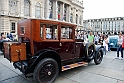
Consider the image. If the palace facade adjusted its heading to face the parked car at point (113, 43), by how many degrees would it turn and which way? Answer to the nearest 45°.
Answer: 0° — it already faces it

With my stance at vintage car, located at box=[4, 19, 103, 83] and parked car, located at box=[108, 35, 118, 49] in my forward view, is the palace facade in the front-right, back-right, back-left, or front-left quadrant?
front-left

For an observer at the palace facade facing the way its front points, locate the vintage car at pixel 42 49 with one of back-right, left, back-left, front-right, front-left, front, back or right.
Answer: front-right

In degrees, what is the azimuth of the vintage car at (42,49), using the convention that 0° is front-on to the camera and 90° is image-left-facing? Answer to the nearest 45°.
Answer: approximately 225°

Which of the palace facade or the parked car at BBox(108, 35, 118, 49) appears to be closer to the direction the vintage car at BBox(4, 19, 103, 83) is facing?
the parked car

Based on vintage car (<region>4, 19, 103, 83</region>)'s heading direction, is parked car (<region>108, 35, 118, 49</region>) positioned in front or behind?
in front

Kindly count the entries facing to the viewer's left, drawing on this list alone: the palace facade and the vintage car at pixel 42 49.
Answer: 0

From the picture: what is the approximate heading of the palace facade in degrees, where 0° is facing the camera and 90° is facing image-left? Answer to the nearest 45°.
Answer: approximately 315°

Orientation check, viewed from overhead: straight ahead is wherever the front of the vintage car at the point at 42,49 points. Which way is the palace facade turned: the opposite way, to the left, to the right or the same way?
to the right

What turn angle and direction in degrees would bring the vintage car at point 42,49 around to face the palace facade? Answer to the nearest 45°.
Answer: approximately 45° to its left
